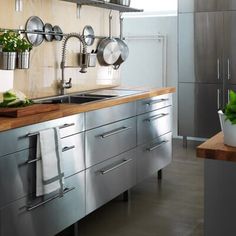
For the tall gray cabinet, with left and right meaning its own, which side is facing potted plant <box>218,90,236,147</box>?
front

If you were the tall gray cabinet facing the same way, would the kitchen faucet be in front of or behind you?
in front

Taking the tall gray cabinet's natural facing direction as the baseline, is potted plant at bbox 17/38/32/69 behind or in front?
in front

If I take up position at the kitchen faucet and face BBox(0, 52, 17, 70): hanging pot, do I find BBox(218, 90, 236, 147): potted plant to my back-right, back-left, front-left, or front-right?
front-left

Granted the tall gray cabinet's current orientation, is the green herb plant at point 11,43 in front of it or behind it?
in front

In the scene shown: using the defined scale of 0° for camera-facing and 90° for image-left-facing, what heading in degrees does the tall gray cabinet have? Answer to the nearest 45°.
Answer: approximately 0°

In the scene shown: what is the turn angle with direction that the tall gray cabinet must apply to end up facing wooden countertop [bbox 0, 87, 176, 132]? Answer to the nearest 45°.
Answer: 0° — it already faces it
